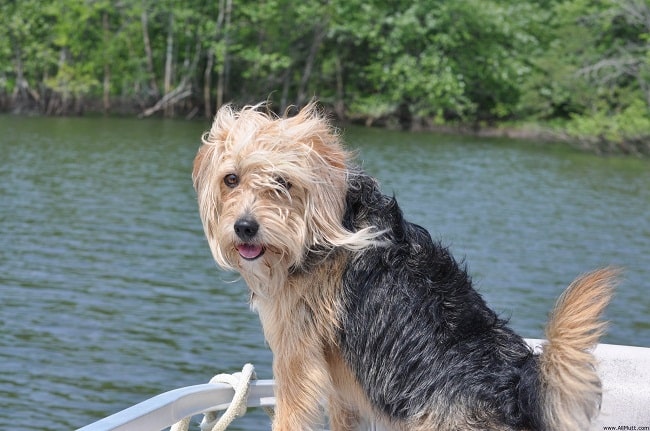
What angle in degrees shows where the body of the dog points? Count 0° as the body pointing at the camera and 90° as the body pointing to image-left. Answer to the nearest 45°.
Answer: approximately 90°
